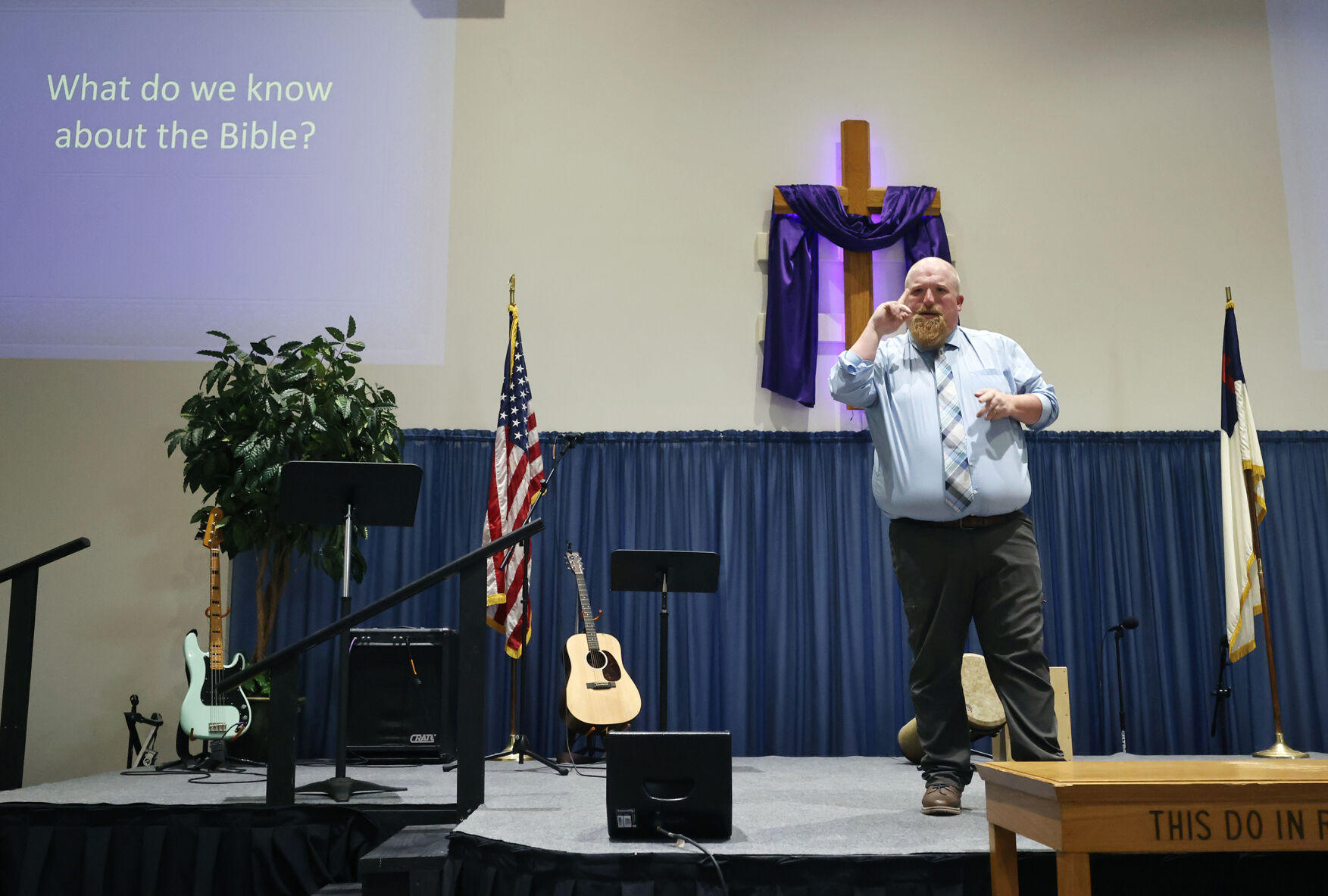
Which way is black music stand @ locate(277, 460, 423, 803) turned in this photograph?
away from the camera

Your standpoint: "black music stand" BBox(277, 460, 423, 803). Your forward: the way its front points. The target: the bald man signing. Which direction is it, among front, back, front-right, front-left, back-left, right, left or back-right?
back-right

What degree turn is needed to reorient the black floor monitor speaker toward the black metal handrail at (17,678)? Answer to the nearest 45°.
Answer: approximately 45° to its left

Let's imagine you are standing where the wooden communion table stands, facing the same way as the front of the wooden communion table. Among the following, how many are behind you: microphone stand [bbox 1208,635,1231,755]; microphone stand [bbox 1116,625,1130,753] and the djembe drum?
3

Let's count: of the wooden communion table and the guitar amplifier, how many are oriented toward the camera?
2

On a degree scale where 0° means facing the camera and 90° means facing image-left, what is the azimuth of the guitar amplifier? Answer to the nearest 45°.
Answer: approximately 0°

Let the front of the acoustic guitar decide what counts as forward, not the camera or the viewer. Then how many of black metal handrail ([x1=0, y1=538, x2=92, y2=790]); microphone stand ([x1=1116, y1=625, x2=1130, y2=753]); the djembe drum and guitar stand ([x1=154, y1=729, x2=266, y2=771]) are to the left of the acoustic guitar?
2

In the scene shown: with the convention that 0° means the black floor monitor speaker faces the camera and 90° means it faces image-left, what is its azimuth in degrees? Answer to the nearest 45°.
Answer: approximately 180°

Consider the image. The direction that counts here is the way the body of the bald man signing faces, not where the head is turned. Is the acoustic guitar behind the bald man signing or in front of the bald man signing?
behind

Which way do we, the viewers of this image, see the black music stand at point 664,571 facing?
facing away from the viewer

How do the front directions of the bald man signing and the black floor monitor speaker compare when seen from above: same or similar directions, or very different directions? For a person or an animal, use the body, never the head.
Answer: very different directions
